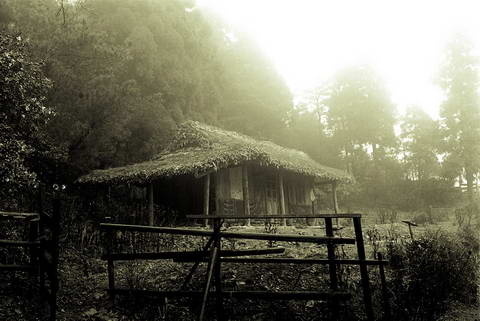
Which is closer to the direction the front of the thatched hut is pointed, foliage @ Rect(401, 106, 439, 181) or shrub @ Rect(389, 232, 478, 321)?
the shrub

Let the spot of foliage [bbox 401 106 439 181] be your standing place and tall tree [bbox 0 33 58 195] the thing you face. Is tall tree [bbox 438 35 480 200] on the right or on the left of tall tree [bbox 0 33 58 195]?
left

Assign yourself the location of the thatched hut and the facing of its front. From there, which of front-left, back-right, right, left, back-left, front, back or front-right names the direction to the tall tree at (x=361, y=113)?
left

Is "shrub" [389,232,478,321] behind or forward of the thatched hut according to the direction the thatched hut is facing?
forward

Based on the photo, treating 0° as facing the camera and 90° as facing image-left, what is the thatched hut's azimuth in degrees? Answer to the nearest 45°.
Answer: approximately 315°

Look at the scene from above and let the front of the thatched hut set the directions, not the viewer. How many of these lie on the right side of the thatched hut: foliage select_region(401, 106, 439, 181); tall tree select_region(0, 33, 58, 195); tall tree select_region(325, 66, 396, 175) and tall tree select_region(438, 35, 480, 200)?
1

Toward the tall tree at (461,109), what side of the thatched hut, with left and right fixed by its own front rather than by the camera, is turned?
left

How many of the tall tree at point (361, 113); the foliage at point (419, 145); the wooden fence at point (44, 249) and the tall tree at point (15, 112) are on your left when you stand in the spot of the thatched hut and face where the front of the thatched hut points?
2

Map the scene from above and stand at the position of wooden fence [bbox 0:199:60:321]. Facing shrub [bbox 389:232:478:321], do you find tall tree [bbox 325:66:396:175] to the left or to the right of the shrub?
left

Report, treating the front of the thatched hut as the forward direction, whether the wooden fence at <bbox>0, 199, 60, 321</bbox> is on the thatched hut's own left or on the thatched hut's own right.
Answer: on the thatched hut's own right

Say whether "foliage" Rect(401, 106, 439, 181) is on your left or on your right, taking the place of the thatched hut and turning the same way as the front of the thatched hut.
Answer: on your left

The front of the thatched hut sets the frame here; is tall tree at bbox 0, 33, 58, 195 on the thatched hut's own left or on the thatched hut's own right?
on the thatched hut's own right
